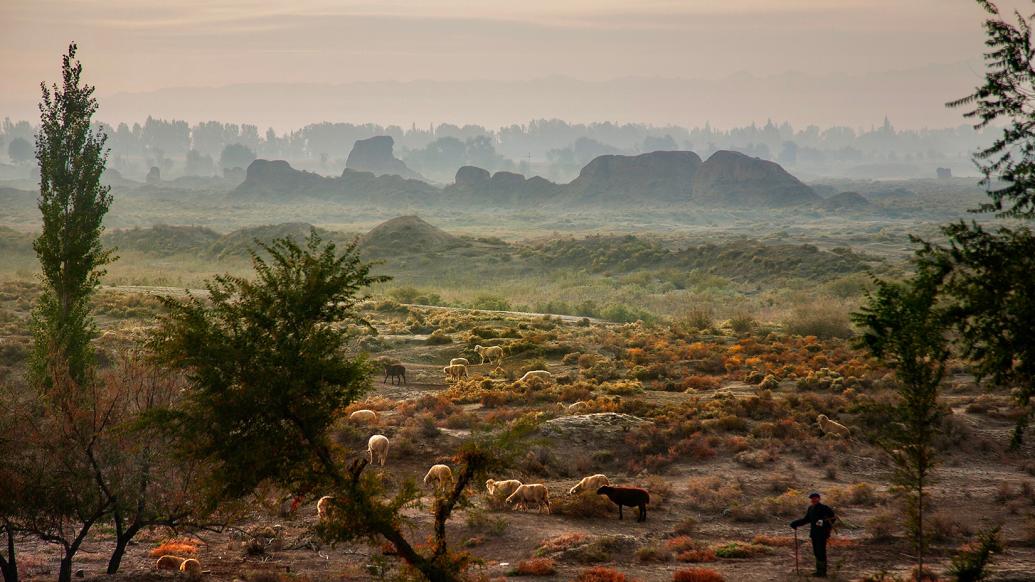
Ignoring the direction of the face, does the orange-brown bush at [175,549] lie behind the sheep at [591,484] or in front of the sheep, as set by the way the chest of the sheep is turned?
in front

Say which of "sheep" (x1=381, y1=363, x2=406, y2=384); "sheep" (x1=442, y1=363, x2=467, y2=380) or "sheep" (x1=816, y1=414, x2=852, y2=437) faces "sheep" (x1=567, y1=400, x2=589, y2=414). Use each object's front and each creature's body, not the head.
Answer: "sheep" (x1=816, y1=414, x2=852, y2=437)

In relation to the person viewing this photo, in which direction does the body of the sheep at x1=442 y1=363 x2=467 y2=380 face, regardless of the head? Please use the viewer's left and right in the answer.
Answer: facing to the left of the viewer

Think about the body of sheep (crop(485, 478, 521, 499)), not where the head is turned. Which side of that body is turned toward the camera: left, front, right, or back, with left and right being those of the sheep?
left

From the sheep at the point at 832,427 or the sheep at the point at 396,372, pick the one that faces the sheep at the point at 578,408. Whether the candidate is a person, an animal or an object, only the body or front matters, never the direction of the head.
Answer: the sheep at the point at 832,427

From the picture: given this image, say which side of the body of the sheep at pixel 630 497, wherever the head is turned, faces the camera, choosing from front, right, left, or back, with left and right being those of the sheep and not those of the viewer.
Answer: left

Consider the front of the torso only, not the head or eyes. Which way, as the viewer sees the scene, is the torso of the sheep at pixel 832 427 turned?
to the viewer's left

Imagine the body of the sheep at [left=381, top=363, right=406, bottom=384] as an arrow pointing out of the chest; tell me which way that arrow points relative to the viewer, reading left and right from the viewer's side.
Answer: facing to the left of the viewer

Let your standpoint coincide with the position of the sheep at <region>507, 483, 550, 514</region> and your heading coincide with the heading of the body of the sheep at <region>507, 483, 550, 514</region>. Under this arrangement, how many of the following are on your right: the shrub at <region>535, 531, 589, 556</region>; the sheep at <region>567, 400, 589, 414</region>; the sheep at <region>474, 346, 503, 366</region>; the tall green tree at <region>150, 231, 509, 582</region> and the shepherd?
2
